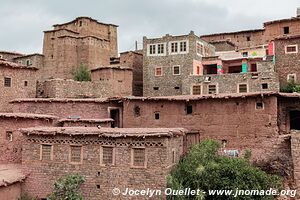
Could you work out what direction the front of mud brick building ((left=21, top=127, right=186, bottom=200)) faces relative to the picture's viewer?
facing the viewer

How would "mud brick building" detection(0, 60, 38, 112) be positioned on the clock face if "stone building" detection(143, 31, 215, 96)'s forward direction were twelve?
"mud brick building" detection(0, 60, 38, 112) is roughly at 2 o'clock from "stone building" detection(143, 31, 215, 96).

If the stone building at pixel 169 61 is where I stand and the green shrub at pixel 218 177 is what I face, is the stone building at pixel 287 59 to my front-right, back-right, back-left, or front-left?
front-left

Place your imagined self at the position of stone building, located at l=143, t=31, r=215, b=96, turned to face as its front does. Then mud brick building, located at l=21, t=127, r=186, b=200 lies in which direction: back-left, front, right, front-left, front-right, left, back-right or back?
front

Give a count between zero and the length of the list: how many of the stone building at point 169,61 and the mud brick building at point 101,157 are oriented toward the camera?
2

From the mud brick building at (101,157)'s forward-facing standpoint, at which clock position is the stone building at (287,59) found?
the stone building at (287,59) is roughly at 8 o'clock from the mud brick building at (101,157).

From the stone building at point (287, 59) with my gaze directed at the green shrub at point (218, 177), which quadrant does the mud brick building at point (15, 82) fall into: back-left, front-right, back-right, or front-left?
front-right

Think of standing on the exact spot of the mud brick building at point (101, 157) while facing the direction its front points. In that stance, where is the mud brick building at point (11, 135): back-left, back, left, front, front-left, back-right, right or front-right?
back-right

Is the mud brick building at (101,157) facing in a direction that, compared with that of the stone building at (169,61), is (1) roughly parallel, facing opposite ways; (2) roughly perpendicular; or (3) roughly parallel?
roughly parallel

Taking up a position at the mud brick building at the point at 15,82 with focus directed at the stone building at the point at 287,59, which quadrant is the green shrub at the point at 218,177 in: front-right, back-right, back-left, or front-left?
front-right

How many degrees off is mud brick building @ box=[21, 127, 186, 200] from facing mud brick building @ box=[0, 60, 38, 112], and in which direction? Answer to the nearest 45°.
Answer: approximately 135° to its right

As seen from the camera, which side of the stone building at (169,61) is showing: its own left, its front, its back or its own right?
front

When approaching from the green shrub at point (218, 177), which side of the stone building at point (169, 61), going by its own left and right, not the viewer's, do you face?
front

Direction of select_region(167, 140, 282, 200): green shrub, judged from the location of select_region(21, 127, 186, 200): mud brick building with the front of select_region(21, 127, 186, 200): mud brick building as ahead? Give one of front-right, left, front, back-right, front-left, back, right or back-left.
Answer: left

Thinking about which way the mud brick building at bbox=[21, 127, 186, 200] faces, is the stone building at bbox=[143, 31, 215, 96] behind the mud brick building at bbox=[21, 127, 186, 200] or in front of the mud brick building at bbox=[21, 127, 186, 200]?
behind

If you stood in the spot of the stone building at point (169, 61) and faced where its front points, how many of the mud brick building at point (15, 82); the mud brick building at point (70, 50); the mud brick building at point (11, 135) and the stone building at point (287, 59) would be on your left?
1

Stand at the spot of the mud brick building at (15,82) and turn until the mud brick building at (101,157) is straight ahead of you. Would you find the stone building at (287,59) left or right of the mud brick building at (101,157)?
left
